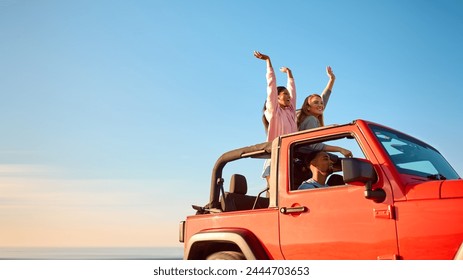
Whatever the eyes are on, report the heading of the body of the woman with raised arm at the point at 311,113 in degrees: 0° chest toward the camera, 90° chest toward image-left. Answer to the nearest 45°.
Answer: approximately 315°

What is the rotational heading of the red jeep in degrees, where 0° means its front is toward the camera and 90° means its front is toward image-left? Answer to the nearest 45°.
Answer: approximately 315°
